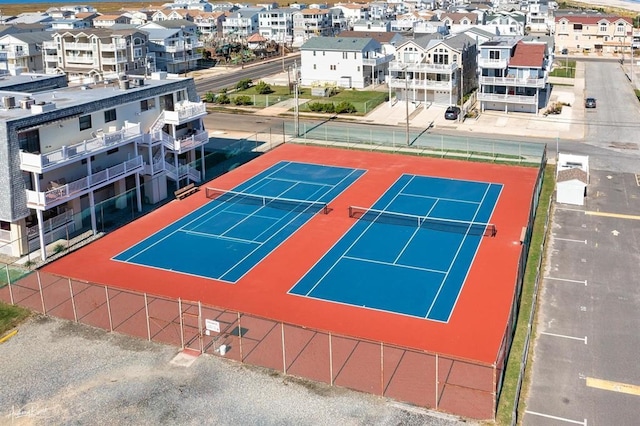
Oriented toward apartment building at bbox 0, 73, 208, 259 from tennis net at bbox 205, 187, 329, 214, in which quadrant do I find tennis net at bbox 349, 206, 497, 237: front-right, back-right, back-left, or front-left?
back-left

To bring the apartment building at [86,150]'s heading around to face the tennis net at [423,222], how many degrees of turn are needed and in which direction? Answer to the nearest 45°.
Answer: approximately 45° to its left

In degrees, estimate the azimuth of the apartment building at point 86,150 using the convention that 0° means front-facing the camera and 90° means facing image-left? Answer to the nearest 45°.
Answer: approximately 315°

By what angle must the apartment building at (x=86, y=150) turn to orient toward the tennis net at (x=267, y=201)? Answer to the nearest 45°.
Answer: approximately 45° to its left

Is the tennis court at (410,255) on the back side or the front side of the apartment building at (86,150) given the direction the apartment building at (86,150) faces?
on the front side
